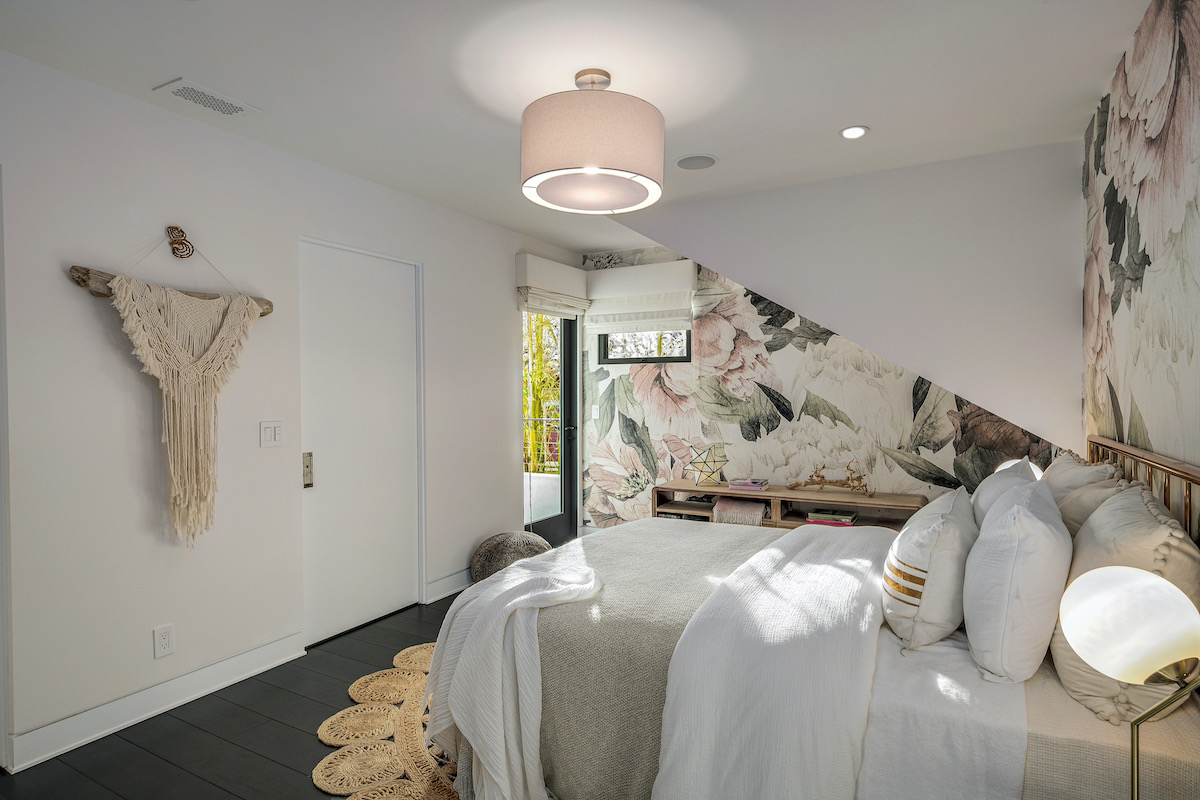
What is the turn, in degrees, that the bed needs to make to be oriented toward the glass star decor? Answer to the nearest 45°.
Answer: approximately 90° to its right

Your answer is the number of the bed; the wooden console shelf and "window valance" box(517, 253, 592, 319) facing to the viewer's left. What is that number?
1

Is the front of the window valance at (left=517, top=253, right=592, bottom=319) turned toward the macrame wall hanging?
no

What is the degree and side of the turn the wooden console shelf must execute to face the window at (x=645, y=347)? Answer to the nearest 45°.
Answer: approximately 135° to its right

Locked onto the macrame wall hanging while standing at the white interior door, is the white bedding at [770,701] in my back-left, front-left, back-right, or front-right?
front-left

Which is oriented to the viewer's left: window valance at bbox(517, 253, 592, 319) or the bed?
the bed

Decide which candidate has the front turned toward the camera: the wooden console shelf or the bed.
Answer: the wooden console shelf

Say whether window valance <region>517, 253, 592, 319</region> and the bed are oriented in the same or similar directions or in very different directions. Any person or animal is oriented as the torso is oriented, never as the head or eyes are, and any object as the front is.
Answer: very different directions

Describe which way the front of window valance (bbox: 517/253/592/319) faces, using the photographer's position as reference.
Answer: facing the viewer and to the right of the viewer

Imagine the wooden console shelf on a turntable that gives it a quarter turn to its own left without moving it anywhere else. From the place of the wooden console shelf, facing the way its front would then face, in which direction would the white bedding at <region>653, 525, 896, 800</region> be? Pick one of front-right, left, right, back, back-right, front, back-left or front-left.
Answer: right

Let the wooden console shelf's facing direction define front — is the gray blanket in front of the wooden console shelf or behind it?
in front

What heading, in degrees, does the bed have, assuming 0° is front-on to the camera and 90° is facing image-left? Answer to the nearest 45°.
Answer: approximately 90°

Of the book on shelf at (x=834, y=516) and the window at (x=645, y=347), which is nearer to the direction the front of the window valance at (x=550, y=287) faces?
the book on shelf

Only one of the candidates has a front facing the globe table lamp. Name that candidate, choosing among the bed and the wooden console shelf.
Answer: the wooden console shelf

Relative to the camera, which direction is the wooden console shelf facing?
toward the camera

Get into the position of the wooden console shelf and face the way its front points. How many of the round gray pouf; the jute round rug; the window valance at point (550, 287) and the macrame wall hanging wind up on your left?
0

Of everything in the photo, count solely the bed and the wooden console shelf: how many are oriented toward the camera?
1
